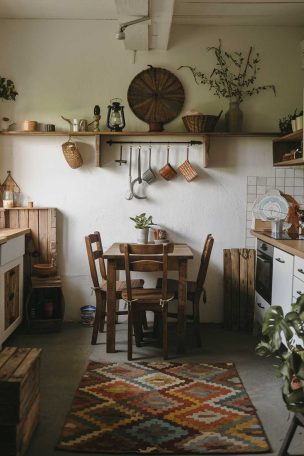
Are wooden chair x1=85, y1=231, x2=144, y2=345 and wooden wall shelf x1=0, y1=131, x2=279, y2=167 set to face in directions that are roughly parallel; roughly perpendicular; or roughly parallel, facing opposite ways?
roughly perpendicular

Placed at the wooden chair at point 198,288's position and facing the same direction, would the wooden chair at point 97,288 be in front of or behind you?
in front

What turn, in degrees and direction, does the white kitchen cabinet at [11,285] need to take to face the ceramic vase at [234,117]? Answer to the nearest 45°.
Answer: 0° — it already faces it

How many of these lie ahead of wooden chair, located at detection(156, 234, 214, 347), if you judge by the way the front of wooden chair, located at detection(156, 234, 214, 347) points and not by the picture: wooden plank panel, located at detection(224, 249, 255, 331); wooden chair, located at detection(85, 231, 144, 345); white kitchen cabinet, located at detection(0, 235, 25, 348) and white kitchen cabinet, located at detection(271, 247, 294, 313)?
2

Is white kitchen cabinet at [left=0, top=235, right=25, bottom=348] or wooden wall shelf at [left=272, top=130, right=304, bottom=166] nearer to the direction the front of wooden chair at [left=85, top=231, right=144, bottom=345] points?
the wooden wall shelf

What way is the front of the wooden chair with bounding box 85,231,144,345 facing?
to the viewer's right

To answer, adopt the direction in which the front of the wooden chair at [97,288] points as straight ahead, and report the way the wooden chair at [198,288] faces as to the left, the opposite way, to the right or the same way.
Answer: the opposite way

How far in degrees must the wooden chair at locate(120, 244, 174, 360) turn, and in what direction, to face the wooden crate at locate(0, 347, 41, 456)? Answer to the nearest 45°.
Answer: approximately 180°

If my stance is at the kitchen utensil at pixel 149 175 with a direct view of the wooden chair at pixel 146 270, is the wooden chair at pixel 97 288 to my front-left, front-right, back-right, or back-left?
front-right

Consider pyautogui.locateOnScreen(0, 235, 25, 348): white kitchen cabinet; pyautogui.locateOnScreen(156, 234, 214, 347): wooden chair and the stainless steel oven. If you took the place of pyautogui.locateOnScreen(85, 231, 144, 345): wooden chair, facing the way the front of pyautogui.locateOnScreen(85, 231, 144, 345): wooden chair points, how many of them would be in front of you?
2

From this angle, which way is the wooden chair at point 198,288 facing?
to the viewer's left

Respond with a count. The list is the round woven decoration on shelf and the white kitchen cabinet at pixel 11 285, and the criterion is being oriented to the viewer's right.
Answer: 1

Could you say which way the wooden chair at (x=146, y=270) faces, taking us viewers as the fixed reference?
facing away from the viewer

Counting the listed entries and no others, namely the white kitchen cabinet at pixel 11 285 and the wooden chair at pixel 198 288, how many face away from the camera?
0

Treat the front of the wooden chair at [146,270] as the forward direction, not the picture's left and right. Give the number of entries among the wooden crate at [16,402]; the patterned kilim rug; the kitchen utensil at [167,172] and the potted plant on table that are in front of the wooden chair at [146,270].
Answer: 2

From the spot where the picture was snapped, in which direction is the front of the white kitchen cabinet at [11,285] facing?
facing to the right of the viewer

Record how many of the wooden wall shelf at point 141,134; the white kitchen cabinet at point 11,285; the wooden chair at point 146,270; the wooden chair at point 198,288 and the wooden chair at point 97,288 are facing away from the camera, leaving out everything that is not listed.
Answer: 1

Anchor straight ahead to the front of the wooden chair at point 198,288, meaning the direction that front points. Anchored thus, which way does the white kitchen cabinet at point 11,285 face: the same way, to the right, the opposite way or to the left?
the opposite way
